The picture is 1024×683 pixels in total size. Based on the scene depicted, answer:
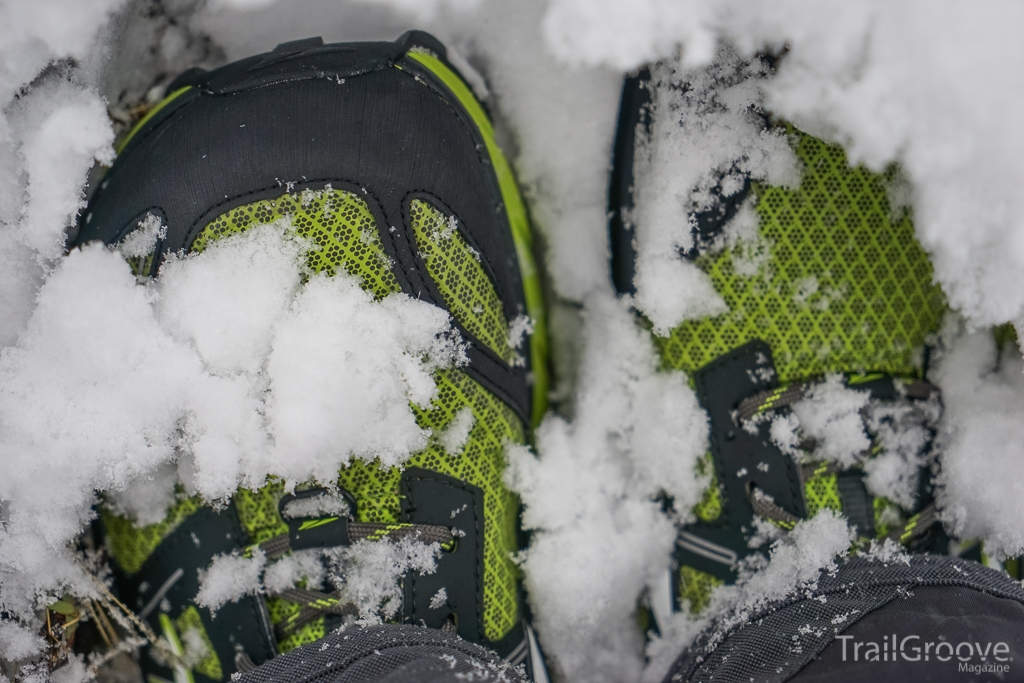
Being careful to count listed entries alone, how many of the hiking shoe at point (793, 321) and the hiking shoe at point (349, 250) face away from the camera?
2

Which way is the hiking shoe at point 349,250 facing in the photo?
away from the camera

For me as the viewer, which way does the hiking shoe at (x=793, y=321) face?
facing away from the viewer
